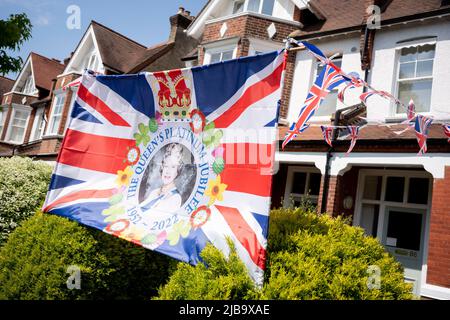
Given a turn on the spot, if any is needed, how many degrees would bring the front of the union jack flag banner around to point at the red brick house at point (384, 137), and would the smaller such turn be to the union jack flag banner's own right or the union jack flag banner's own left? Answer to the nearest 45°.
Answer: approximately 135° to the union jack flag banner's own left

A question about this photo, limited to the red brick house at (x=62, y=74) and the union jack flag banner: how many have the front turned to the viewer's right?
0

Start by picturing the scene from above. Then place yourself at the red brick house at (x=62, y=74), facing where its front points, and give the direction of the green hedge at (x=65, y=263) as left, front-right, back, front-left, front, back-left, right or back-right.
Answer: front-left

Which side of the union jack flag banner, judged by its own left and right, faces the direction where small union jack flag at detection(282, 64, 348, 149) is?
left

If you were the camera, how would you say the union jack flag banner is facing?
facing the viewer

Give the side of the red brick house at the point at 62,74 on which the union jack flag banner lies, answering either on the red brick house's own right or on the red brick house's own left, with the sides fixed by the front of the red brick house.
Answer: on the red brick house's own left

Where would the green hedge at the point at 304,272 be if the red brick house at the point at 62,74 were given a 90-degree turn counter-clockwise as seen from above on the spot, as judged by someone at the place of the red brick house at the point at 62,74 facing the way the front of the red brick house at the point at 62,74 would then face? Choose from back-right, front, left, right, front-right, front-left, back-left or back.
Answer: front-right

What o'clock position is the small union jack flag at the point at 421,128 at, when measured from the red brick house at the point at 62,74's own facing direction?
The small union jack flag is roughly at 10 o'clock from the red brick house.
